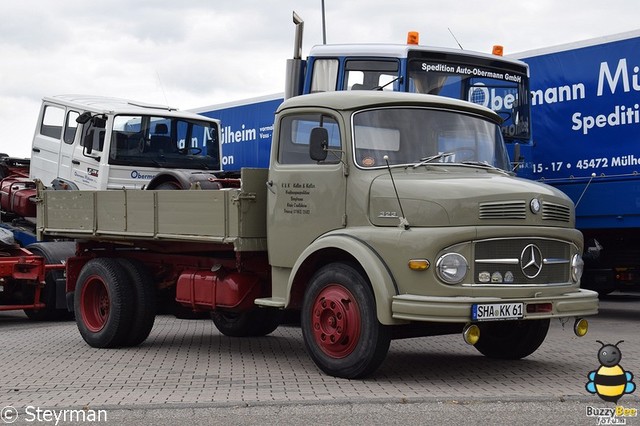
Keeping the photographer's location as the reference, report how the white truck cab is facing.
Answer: facing the viewer and to the right of the viewer

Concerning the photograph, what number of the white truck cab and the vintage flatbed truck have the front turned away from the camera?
0

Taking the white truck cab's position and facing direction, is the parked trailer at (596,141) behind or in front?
in front

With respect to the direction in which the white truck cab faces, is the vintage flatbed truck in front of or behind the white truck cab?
in front

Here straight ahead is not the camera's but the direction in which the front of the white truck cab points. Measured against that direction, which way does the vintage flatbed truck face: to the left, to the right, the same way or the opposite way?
the same way

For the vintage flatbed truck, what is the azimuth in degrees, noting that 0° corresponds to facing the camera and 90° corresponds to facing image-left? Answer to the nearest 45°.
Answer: approximately 315°

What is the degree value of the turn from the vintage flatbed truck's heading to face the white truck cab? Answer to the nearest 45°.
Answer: approximately 180°
